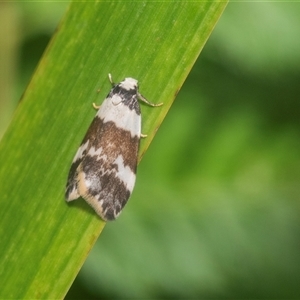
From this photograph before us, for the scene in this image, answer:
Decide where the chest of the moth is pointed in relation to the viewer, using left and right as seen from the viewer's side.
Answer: facing away from the viewer
